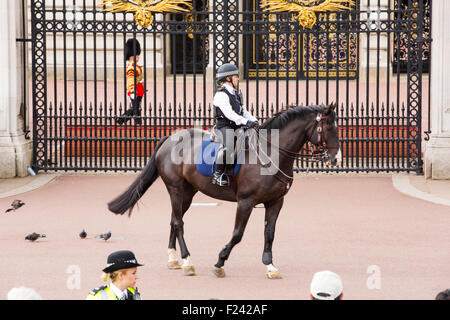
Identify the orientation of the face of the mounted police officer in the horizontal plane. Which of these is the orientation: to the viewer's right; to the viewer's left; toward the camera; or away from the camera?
to the viewer's right

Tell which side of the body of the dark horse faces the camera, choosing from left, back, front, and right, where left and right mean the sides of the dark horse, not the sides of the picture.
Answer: right

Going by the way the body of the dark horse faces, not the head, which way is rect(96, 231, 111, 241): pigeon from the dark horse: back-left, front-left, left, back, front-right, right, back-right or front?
back-left

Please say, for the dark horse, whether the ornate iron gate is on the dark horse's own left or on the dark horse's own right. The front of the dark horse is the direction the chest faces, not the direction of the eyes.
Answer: on the dark horse's own left

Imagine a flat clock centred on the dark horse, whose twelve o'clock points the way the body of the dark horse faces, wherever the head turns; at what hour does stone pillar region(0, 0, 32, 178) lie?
The stone pillar is roughly at 8 o'clock from the dark horse.

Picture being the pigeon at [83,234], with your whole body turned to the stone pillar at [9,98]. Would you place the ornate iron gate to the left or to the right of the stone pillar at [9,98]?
right

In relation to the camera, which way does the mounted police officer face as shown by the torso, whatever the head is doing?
to the viewer's right

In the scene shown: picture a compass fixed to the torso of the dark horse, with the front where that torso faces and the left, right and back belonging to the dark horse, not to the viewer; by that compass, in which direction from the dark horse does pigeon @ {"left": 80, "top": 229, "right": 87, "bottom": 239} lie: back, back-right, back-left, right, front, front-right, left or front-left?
back-left

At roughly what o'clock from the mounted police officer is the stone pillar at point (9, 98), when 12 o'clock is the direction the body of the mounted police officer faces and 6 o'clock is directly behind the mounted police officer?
The stone pillar is roughly at 8 o'clock from the mounted police officer.

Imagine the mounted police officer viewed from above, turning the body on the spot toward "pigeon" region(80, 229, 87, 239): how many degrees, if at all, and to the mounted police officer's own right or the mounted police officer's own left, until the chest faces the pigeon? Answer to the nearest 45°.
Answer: approximately 135° to the mounted police officer's own left
